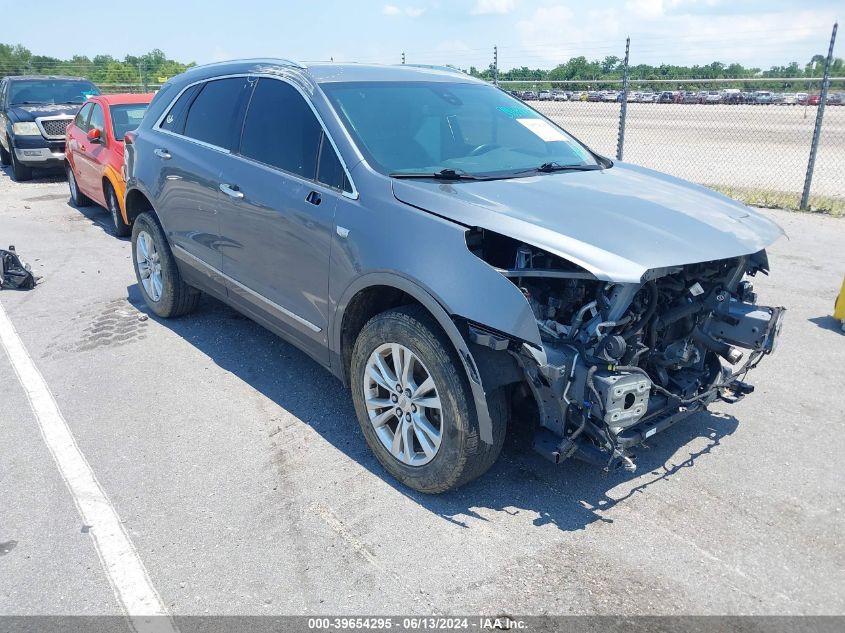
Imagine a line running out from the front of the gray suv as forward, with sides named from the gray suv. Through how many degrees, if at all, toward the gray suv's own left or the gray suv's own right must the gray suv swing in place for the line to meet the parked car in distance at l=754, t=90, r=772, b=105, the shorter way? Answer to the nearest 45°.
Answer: approximately 90° to the gray suv's own left

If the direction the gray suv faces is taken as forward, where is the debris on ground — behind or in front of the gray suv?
behind

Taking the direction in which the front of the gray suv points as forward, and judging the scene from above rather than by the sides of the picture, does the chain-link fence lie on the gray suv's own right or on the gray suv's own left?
on the gray suv's own left

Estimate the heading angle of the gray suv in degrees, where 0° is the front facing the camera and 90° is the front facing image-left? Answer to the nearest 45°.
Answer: approximately 315°

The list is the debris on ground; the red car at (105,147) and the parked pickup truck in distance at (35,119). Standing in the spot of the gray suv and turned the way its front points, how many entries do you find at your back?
3

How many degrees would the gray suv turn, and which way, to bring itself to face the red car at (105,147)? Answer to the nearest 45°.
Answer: approximately 180°

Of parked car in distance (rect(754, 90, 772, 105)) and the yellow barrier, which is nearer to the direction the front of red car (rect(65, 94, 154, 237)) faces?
the yellow barrier

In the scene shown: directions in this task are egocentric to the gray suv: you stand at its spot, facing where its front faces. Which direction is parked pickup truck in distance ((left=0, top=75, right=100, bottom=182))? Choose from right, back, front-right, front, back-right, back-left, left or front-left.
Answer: back

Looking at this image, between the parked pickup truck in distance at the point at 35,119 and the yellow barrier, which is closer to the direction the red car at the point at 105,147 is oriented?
the yellow barrier

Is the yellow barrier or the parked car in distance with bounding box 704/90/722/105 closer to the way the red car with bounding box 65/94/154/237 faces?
the yellow barrier
